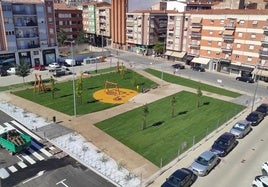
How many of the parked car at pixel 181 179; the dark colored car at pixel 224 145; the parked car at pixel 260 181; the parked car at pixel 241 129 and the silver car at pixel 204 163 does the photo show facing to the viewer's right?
0

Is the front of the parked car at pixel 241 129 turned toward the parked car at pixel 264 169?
no

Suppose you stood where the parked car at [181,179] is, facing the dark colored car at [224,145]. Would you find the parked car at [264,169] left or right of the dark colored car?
right

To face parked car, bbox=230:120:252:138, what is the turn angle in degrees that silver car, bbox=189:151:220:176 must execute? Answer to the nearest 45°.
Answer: approximately 180°

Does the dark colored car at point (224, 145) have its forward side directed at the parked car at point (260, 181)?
no

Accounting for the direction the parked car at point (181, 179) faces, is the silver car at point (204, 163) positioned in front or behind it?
behind

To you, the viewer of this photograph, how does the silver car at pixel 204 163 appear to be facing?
facing the viewer and to the left of the viewer

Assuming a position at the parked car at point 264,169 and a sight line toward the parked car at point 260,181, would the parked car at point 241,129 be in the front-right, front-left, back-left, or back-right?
back-right

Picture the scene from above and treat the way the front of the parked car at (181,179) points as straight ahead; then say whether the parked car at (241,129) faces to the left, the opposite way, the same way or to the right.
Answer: the same way

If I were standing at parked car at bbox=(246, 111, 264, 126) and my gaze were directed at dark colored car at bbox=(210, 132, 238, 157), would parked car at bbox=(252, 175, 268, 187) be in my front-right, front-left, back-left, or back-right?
front-left

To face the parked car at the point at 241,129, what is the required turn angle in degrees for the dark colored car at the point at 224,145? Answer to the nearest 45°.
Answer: approximately 135° to its right

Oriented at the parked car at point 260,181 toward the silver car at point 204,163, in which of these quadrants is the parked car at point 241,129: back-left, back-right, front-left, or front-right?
front-right

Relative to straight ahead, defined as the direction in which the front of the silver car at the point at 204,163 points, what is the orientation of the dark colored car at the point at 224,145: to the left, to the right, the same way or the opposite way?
the same way

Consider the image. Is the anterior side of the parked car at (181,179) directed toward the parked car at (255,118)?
no

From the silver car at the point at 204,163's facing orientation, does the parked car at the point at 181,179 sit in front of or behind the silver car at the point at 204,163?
in front

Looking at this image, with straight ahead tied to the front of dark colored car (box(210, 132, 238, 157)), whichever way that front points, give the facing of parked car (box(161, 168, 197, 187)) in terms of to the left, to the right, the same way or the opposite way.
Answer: the same way
